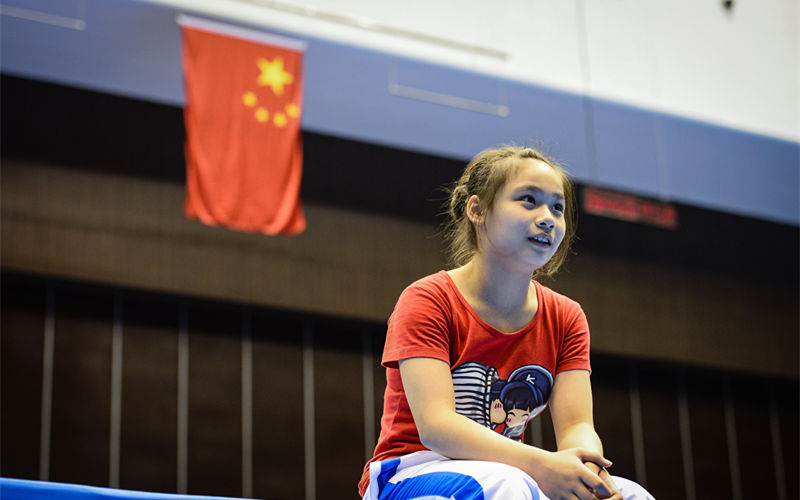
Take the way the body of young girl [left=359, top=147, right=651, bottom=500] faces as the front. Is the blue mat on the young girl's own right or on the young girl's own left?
on the young girl's own right

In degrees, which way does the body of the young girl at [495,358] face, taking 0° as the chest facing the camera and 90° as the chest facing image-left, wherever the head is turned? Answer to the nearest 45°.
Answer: approximately 315°

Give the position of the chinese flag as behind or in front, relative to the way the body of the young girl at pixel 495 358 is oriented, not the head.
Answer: behind
